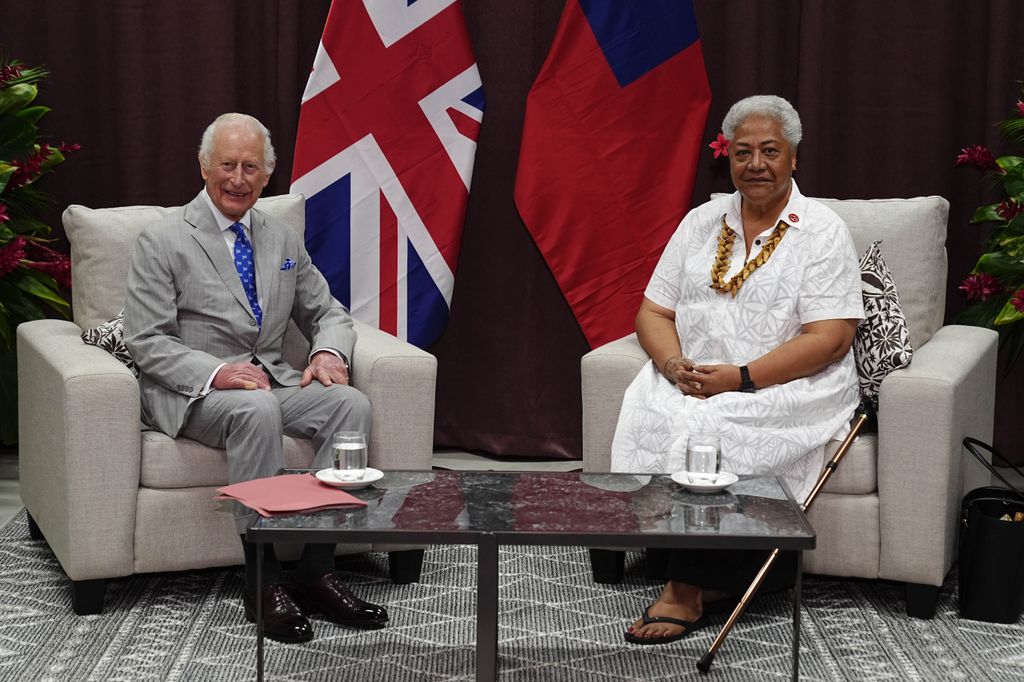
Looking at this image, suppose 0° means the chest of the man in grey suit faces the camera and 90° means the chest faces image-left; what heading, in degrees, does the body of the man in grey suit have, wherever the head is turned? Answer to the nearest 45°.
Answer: approximately 315°

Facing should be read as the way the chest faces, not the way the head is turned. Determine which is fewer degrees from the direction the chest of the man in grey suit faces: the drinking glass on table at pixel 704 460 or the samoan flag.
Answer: the drinking glass on table

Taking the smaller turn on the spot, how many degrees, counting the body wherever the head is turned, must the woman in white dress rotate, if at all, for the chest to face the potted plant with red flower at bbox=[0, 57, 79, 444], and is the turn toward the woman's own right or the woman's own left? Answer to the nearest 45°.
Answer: approximately 45° to the woman's own right

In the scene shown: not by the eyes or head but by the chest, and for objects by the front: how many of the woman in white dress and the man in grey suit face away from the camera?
0

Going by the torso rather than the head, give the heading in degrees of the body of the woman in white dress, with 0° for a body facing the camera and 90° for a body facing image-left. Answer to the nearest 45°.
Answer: approximately 45°
